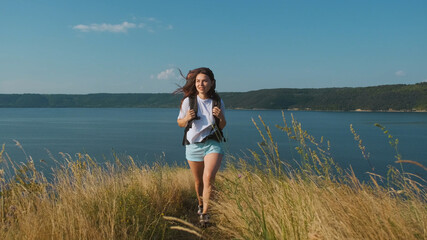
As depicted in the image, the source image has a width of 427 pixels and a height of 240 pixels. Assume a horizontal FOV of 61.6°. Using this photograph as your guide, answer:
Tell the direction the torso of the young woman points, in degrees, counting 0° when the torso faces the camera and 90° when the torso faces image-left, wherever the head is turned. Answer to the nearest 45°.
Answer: approximately 0°
